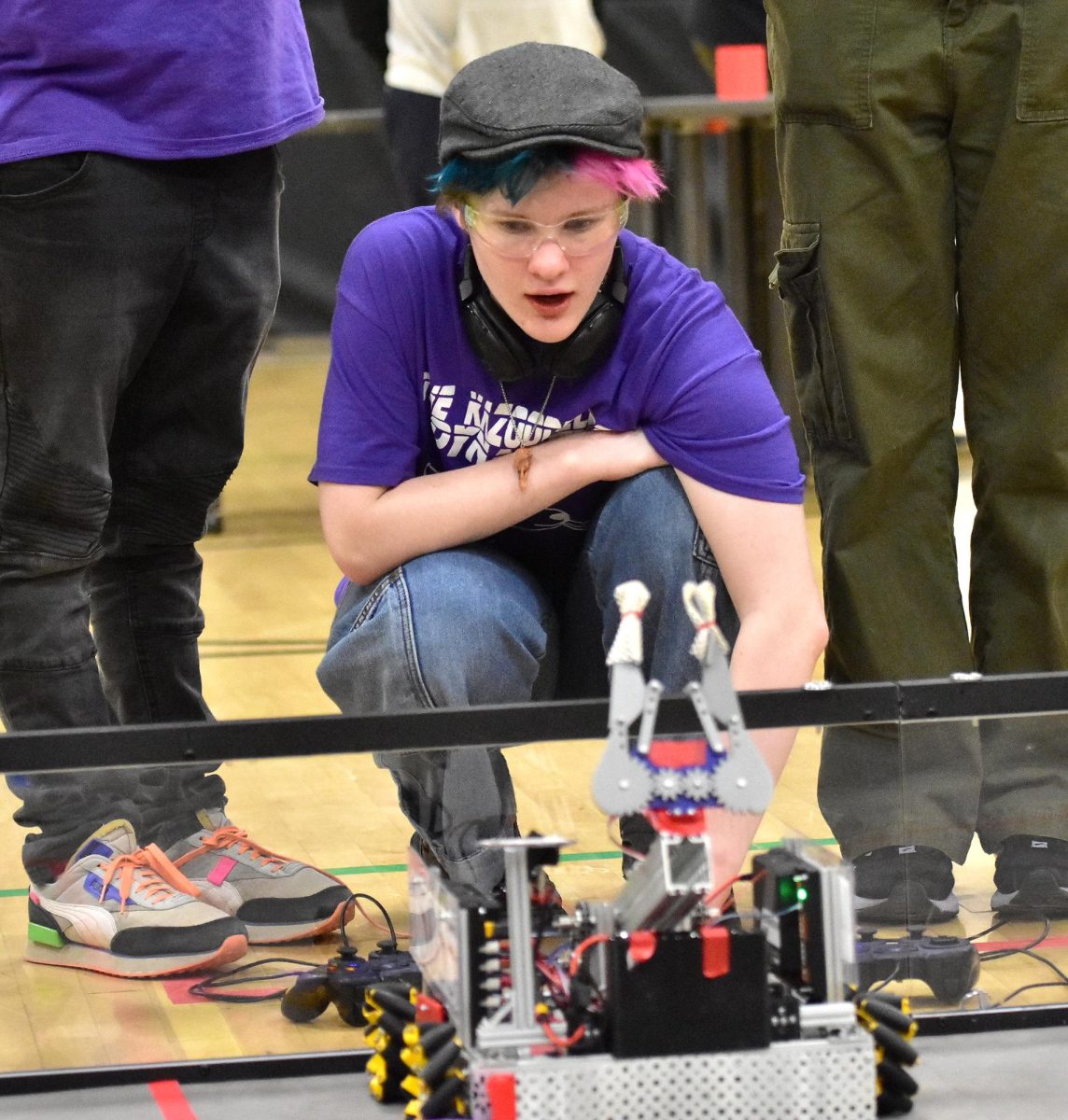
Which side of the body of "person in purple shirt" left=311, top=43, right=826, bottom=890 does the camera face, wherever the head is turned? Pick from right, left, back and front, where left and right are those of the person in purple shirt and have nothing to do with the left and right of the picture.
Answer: front

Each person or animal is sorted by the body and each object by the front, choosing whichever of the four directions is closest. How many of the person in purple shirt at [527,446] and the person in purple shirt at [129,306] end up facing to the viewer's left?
0

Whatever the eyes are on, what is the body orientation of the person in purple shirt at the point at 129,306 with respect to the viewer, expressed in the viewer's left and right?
facing the viewer and to the right of the viewer

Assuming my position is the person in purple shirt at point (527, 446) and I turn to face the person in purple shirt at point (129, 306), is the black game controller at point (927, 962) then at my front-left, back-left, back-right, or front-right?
back-left

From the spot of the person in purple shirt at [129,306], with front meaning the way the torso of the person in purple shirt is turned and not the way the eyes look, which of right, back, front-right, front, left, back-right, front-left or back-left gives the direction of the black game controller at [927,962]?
front
